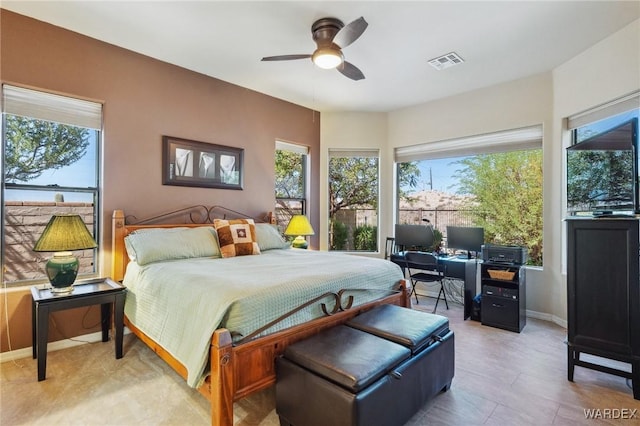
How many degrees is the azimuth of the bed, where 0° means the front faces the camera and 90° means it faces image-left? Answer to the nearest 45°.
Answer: approximately 315°

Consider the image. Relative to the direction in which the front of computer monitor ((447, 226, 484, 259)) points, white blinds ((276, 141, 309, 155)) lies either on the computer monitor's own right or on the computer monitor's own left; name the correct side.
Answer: on the computer monitor's own right

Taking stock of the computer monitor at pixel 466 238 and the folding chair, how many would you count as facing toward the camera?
1

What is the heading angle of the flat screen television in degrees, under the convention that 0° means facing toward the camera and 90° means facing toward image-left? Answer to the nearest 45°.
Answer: approximately 45°

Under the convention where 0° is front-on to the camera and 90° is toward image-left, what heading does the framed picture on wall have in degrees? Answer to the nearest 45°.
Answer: approximately 315°

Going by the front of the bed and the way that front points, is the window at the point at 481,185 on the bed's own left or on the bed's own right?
on the bed's own left

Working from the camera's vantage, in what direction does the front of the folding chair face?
facing away from the viewer and to the right of the viewer

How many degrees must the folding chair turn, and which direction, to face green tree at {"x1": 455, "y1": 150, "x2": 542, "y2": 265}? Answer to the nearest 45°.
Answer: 0° — it already faces it

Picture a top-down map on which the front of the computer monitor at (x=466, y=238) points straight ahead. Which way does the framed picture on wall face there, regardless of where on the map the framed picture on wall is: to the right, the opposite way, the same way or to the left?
to the left
